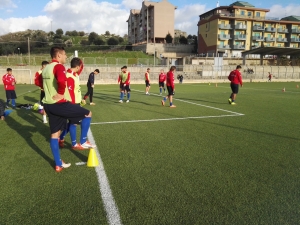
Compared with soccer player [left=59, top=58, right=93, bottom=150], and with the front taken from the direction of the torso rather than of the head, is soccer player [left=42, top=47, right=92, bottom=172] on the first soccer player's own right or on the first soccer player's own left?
on the first soccer player's own right
